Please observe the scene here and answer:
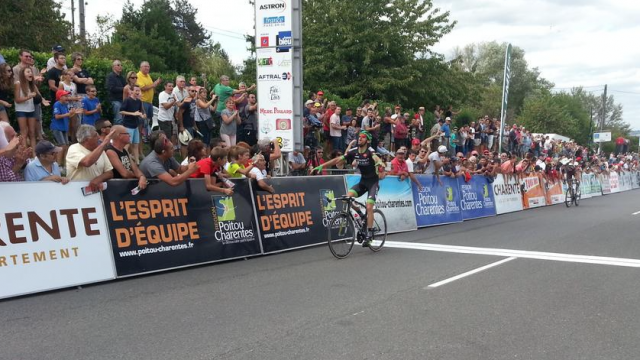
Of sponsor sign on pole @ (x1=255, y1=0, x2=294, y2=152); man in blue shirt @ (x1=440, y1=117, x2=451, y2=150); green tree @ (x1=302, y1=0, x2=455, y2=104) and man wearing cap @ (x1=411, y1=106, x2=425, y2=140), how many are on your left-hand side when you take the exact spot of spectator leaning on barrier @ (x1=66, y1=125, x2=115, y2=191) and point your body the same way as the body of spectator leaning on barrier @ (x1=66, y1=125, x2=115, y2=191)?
4

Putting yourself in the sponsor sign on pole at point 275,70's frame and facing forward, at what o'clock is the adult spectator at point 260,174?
The adult spectator is roughly at 12 o'clock from the sponsor sign on pole.

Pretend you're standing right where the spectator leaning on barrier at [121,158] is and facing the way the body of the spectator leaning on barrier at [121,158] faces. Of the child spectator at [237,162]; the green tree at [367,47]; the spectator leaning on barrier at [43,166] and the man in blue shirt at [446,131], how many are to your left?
3

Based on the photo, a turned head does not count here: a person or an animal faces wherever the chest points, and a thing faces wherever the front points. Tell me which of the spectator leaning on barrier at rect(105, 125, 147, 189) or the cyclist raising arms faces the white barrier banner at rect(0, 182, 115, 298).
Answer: the cyclist raising arms

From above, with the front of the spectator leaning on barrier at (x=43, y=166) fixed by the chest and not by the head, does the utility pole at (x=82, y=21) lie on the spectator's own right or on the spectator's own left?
on the spectator's own left

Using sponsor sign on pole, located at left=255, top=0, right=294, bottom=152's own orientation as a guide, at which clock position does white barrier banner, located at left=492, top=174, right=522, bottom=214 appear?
The white barrier banner is roughly at 8 o'clock from the sponsor sign on pole.

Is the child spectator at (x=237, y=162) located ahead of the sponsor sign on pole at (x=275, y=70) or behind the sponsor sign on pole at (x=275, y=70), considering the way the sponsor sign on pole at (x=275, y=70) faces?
ahead

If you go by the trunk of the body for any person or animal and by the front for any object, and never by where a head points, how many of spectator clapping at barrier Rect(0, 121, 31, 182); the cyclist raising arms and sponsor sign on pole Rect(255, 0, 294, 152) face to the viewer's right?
1

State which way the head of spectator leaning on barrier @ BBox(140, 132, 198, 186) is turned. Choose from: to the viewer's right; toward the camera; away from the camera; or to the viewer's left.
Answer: to the viewer's right

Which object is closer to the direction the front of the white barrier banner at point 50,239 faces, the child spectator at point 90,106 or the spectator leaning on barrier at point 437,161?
the spectator leaning on barrier

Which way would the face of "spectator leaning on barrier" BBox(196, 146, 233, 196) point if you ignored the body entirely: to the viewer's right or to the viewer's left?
to the viewer's right

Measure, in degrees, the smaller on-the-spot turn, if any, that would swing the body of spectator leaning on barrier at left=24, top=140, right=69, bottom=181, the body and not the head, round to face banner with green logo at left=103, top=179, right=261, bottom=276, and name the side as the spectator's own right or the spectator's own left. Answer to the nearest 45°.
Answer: approximately 45° to the spectator's own left

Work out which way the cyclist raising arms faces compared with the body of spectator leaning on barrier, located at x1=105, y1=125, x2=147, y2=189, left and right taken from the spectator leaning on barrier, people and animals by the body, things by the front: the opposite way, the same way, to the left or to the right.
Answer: to the right

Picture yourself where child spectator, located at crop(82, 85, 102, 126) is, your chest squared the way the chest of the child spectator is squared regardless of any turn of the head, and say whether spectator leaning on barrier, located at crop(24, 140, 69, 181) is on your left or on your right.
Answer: on your right
